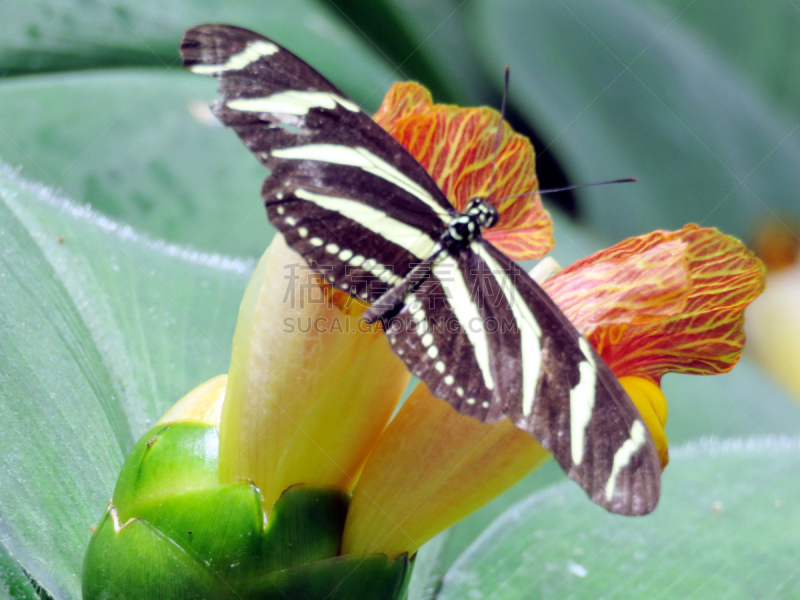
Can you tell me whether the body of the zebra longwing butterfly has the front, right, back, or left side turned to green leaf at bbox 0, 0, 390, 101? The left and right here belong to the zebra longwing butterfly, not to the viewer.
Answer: left

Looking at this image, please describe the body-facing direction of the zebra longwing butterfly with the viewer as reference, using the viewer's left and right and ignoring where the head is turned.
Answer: facing away from the viewer and to the right of the viewer

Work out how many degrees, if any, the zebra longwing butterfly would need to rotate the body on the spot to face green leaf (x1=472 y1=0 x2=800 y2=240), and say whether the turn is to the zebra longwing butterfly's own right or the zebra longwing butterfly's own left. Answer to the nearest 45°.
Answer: approximately 45° to the zebra longwing butterfly's own left

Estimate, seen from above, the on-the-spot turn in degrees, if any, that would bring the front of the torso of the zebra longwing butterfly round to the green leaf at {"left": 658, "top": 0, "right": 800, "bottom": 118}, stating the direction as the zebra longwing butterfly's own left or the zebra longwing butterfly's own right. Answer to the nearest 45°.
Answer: approximately 45° to the zebra longwing butterfly's own left
